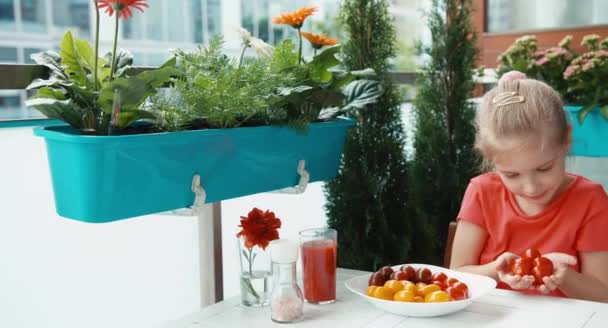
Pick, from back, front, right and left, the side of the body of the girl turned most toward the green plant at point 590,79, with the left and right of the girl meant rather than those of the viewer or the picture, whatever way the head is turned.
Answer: back

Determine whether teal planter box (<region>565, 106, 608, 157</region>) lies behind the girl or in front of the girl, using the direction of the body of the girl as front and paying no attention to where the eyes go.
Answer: behind

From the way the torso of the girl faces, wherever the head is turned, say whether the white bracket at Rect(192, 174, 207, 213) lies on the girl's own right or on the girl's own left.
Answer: on the girl's own right

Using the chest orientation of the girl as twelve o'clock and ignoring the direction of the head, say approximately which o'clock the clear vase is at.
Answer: The clear vase is roughly at 2 o'clock from the girl.

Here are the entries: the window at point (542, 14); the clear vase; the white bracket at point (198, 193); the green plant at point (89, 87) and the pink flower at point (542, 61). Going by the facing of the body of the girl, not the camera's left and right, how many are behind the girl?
2

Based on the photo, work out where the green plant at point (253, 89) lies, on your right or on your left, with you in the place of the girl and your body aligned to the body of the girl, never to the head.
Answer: on your right

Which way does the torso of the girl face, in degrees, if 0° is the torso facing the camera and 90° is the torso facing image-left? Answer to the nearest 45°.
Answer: approximately 0°

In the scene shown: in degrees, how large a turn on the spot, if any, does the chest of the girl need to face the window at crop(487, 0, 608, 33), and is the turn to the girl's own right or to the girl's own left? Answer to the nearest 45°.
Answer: approximately 180°

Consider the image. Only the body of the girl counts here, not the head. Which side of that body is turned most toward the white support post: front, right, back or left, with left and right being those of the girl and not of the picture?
right
